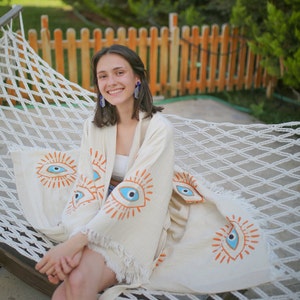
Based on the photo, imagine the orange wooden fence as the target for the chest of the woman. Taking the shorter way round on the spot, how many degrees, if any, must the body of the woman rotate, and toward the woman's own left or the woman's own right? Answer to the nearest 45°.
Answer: approximately 135° to the woman's own right

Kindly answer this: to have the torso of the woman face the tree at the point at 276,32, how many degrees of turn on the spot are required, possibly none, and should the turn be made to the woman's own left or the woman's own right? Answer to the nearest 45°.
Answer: approximately 180°

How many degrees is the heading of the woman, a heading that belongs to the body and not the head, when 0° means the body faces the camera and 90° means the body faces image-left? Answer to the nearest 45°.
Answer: approximately 45°
